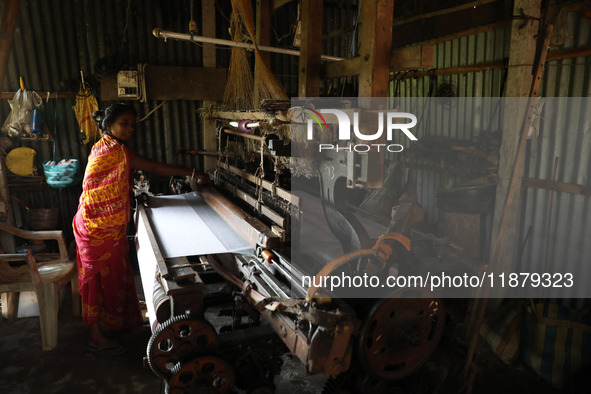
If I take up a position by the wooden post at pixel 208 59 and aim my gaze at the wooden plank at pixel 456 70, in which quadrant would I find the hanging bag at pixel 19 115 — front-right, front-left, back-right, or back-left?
back-right

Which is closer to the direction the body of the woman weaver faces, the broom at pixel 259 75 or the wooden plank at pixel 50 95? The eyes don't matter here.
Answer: the broom

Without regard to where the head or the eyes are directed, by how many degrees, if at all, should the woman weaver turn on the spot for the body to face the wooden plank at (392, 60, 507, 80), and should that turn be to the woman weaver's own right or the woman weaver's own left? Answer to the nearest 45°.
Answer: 0° — they already face it

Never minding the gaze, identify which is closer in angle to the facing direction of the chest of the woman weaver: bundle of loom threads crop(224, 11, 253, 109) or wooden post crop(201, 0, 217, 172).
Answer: the bundle of loom threads

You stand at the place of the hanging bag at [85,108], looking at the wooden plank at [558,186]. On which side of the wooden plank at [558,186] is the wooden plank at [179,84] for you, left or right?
left

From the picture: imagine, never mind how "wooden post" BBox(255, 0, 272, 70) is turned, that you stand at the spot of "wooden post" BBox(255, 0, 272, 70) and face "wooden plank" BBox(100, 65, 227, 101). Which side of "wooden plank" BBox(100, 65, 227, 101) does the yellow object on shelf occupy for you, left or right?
left

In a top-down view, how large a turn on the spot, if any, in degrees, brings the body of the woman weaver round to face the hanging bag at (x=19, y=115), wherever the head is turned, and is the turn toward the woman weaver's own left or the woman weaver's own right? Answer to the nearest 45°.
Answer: approximately 135° to the woman weaver's own left

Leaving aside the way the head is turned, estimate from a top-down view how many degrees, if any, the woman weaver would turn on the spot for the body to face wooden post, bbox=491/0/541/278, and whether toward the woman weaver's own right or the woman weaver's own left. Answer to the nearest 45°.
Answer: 0° — they already face it

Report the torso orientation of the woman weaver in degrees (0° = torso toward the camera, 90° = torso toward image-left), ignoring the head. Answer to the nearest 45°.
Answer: approximately 270°

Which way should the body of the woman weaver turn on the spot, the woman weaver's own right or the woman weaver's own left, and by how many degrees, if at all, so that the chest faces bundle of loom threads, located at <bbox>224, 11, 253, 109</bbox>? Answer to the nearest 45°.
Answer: approximately 45° to the woman weaver's own left

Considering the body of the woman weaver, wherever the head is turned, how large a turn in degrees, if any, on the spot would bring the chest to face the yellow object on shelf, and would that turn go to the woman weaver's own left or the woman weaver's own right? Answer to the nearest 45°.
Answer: approximately 135° to the woman weaver's own left
